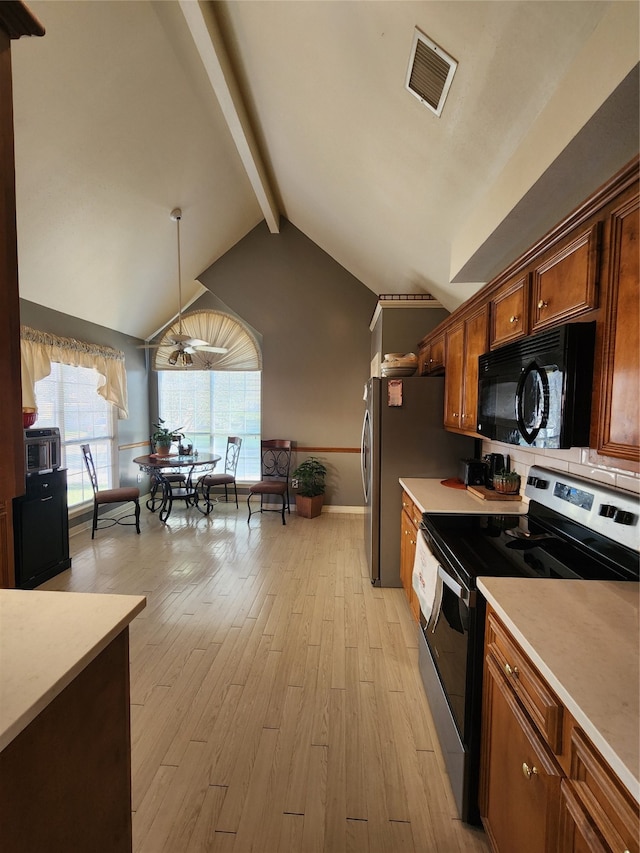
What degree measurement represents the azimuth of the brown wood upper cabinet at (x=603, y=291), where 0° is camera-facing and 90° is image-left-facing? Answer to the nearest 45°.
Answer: approximately 45°

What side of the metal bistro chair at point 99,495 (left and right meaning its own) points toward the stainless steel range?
right

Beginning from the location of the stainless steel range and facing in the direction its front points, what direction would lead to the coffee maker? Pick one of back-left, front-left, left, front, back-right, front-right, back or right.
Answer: back-right

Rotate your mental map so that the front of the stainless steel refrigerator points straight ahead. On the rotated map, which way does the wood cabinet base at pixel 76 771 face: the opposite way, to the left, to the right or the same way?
the opposite way

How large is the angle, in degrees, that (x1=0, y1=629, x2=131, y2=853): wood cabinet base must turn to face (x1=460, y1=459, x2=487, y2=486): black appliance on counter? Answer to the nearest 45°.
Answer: approximately 45° to its left

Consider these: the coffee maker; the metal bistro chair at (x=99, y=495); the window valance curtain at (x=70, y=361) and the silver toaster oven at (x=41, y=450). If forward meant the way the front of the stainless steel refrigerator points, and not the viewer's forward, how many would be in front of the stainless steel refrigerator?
3

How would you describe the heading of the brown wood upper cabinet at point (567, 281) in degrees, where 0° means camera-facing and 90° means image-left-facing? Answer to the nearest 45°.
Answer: approximately 45°

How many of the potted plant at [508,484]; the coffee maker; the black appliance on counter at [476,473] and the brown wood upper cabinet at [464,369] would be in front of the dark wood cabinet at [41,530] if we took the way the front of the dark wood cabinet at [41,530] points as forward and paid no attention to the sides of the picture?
4

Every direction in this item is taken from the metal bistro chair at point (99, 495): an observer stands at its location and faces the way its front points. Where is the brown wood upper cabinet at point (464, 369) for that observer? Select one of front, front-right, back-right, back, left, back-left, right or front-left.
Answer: front-right

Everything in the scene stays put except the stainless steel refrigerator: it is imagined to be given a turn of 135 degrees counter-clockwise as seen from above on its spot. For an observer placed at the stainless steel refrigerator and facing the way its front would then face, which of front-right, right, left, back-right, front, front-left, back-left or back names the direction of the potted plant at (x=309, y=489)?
back

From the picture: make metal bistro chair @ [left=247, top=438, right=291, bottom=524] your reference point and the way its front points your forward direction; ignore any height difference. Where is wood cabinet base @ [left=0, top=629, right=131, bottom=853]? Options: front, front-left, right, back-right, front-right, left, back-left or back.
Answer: front

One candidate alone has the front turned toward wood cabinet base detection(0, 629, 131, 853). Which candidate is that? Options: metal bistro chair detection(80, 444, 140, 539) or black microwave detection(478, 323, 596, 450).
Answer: the black microwave

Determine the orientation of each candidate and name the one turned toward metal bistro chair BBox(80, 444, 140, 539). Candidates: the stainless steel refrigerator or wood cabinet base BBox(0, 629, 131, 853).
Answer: the stainless steel refrigerator

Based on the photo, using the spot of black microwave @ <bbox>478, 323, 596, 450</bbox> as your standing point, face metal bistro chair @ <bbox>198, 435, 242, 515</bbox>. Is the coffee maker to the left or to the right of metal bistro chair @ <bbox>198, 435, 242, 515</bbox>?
right

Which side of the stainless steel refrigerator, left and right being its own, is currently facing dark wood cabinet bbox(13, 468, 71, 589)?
front

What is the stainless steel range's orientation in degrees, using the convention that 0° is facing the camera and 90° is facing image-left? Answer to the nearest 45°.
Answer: approximately 45°

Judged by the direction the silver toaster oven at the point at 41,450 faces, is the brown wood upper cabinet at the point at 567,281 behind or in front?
in front

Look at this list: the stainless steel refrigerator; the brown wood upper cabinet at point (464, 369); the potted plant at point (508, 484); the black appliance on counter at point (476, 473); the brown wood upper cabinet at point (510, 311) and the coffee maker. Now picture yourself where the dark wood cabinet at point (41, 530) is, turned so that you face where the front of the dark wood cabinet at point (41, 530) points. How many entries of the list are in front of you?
6

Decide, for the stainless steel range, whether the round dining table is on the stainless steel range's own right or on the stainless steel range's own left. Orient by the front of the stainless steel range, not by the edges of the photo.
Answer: on the stainless steel range's own right

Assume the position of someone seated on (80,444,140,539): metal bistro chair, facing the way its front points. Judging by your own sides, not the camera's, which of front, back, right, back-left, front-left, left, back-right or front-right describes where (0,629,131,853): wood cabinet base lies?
right
